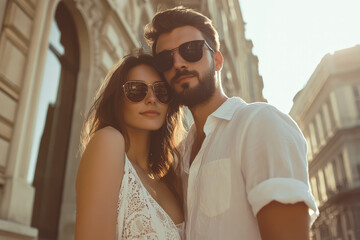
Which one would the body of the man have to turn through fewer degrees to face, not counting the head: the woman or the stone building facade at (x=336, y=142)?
the woman

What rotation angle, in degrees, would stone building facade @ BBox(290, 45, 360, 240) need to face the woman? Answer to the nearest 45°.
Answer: approximately 45° to its left

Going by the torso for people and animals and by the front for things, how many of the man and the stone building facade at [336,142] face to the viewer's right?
0

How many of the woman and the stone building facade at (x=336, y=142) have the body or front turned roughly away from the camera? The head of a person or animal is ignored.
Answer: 0

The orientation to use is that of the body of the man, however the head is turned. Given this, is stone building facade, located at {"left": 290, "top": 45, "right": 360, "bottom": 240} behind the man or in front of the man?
behind

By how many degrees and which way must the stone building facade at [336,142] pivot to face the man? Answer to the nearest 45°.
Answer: approximately 45° to its left

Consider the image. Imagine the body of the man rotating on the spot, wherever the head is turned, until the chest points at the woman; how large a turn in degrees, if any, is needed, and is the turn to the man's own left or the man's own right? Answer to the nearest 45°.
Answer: approximately 90° to the man's own right

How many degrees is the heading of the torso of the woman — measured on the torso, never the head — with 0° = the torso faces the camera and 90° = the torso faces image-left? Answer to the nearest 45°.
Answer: approximately 315°

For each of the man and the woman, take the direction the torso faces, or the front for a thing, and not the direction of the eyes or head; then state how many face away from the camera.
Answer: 0

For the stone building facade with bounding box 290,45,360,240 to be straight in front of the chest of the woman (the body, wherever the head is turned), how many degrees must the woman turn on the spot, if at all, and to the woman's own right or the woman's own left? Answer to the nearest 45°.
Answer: approximately 90° to the woman's own left

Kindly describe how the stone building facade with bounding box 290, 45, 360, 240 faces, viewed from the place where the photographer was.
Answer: facing the viewer and to the left of the viewer
